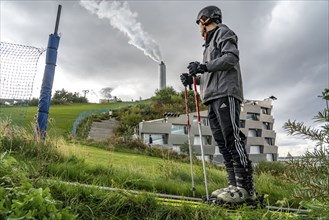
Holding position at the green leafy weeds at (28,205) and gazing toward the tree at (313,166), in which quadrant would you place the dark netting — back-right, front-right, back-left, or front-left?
back-left

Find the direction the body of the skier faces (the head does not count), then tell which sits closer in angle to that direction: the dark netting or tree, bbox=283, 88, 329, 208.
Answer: the dark netting

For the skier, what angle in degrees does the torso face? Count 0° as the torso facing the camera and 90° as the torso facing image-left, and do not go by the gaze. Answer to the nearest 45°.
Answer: approximately 90°

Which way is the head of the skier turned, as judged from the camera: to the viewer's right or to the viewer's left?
to the viewer's left

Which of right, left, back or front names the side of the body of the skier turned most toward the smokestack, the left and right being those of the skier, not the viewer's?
right

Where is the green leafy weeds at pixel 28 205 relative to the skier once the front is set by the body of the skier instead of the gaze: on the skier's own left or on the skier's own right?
on the skier's own left
